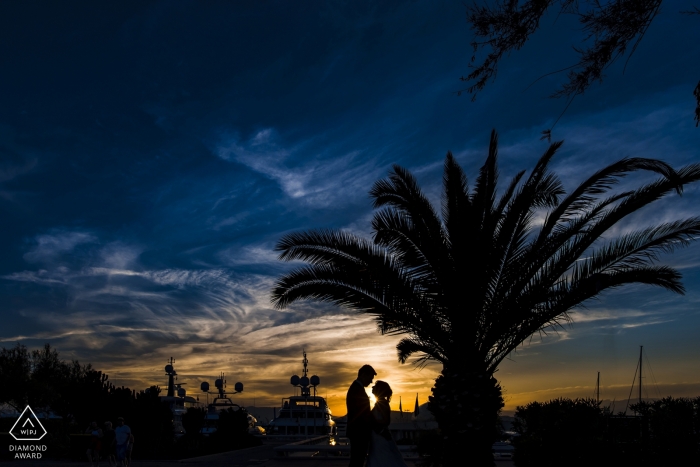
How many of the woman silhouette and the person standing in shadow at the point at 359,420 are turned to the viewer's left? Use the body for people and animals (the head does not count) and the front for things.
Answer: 1

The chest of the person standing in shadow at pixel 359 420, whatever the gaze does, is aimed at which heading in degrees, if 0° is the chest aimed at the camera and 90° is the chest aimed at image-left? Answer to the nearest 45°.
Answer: approximately 270°

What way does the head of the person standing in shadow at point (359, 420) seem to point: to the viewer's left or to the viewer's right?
to the viewer's right

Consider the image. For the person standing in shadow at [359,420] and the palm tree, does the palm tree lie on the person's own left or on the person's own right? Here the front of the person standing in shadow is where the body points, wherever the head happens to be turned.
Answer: on the person's own left

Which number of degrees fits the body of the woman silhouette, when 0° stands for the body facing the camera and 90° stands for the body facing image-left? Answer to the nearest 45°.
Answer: approximately 90°

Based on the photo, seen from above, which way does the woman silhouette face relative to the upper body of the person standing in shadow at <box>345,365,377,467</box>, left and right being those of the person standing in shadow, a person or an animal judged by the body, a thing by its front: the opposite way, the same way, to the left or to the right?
the opposite way
